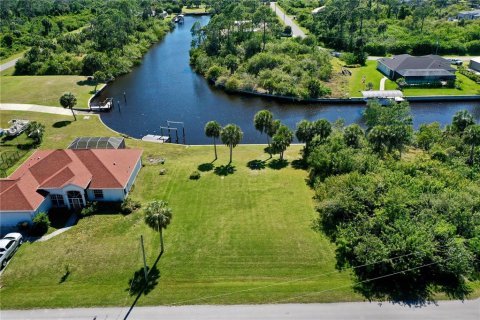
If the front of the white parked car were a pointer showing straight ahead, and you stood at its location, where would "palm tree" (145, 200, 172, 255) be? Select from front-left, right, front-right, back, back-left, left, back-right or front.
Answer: right

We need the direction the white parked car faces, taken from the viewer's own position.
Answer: facing away from the viewer and to the right of the viewer

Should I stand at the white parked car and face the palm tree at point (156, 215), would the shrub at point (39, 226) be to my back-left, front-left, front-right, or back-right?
front-left

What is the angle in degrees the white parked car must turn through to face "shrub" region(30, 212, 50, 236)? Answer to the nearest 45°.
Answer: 0° — it already faces it

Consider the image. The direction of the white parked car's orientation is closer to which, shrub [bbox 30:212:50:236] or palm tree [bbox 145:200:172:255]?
the shrub
